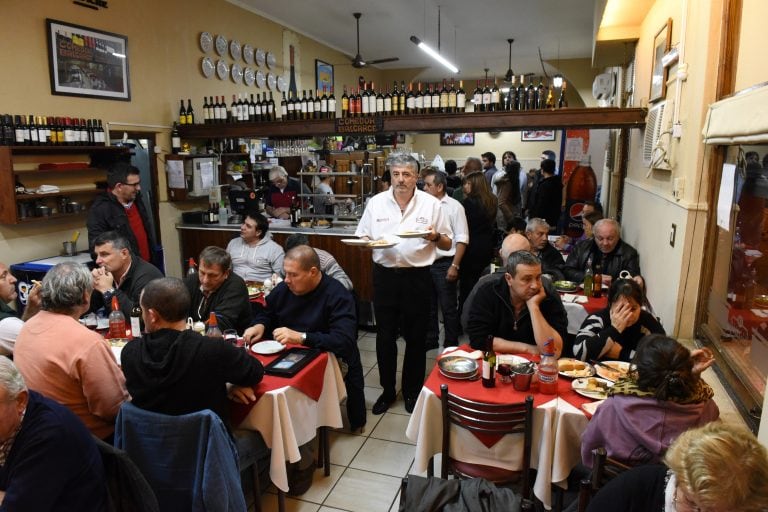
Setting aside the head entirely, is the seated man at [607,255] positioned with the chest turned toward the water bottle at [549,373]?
yes

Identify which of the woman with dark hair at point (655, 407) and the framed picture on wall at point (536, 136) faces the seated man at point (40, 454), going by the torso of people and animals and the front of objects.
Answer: the framed picture on wall

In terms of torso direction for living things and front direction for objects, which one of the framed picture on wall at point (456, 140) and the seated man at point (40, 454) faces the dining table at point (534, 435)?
the framed picture on wall

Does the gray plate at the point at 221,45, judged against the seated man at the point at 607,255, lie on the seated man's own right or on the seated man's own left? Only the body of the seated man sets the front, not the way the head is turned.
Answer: on the seated man's own right

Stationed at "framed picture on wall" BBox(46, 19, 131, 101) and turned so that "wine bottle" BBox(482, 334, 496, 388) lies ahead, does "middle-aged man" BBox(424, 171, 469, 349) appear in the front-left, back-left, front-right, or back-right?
front-left

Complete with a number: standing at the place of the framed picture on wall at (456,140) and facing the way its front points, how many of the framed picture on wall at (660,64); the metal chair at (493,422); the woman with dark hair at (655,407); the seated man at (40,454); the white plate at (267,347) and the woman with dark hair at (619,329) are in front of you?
6

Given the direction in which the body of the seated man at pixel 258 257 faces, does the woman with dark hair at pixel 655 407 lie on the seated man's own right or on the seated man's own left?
on the seated man's own left

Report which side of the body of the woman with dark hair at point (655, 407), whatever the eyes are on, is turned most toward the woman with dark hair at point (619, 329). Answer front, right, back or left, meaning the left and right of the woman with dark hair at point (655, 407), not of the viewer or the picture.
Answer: front

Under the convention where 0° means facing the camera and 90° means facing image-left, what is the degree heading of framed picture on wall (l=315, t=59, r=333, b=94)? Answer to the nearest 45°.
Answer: approximately 315°

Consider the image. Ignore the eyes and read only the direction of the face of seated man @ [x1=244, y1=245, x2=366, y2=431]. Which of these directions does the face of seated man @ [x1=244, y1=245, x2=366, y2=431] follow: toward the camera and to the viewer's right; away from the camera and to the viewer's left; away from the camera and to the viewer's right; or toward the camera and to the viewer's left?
toward the camera and to the viewer's left

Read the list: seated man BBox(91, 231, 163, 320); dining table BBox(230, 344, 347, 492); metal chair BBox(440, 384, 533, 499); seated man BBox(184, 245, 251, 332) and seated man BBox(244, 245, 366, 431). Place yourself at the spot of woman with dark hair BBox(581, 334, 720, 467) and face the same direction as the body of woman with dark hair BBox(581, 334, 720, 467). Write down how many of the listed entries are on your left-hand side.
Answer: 5

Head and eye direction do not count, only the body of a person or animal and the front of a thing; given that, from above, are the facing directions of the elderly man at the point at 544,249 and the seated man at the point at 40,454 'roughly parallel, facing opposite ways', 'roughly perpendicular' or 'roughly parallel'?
roughly perpendicular

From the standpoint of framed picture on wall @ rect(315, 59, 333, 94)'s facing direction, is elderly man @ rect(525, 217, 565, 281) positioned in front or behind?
in front

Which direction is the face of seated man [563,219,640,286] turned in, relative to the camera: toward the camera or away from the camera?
toward the camera

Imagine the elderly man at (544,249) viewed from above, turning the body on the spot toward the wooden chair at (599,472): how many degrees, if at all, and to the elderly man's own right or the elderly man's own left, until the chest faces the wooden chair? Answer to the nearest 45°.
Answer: approximately 45° to the elderly man's own right

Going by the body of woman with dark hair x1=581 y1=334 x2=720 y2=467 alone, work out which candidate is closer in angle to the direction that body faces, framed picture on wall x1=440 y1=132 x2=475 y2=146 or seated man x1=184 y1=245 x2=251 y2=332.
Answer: the framed picture on wall

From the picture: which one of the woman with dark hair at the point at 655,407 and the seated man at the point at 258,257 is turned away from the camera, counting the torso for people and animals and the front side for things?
the woman with dark hair

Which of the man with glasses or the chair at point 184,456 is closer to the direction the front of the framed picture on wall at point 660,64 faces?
the man with glasses

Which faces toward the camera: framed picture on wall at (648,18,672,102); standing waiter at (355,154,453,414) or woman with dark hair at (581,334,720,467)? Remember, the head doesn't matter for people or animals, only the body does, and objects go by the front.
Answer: the standing waiter

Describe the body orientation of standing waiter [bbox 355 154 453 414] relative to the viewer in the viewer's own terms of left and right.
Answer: facing the viewer

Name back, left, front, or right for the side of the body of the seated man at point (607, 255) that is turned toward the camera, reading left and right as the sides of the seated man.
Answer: front

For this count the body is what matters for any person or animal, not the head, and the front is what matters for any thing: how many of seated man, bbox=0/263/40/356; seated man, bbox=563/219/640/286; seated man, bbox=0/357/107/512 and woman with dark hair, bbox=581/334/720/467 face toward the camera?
1
